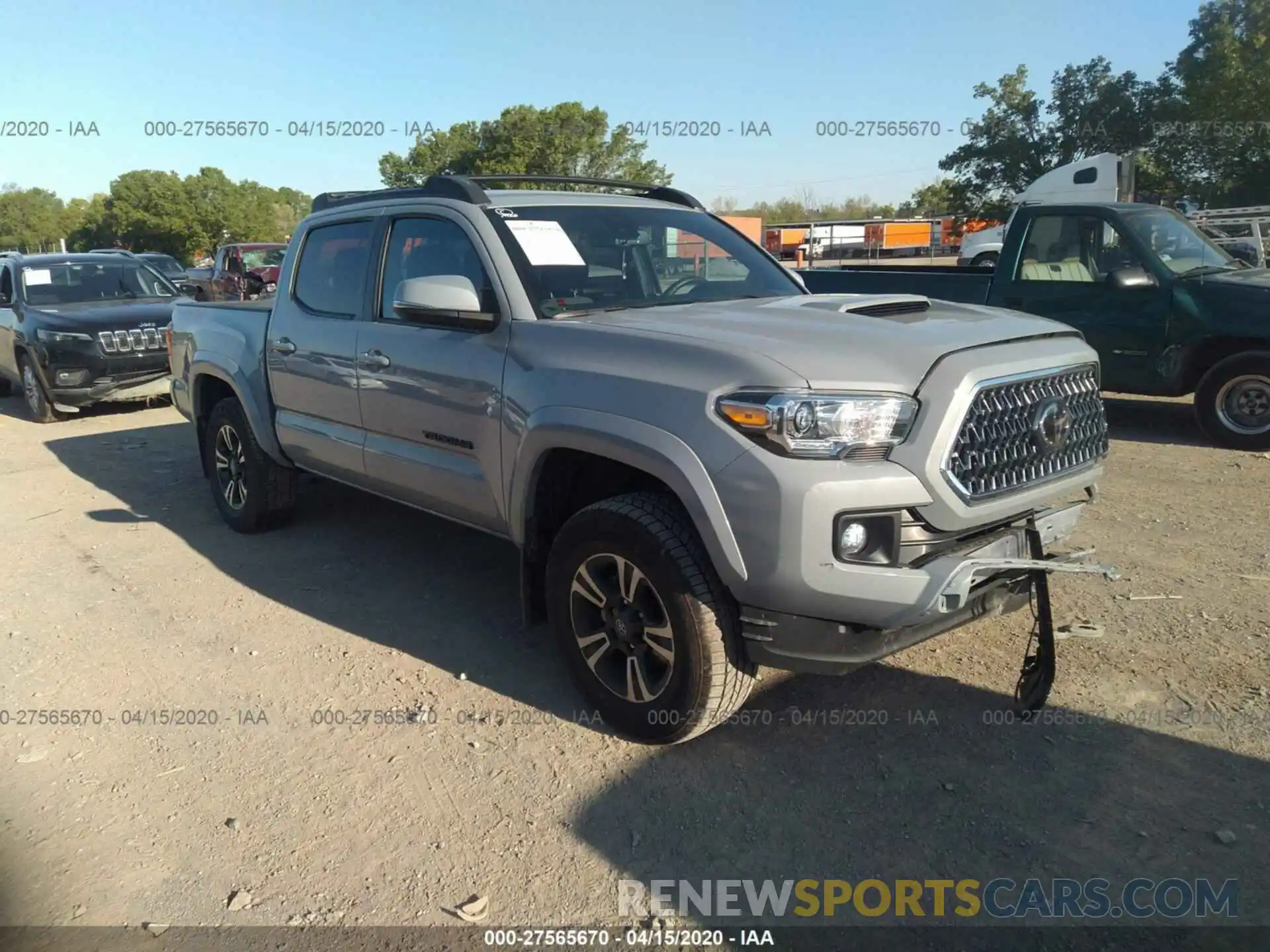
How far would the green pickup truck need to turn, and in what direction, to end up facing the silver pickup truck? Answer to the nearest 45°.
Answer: approximately 90° to its right

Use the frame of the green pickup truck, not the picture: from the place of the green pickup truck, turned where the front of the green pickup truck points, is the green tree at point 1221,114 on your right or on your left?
on your left

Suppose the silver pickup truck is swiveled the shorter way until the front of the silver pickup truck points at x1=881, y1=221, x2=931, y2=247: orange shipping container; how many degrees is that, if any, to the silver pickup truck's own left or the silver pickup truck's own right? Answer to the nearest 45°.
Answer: approximately 135° to the silver pickup truck's own left

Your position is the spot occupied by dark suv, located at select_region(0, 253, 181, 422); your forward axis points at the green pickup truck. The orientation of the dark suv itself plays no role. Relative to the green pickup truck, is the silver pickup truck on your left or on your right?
right

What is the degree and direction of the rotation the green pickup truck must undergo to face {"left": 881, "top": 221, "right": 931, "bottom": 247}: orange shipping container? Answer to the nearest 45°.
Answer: approximately 90° to its left

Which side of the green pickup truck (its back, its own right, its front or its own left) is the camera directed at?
right

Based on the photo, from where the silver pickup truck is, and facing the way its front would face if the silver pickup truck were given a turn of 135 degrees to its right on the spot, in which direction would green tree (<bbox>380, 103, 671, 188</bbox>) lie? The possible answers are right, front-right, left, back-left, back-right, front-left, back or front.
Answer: right

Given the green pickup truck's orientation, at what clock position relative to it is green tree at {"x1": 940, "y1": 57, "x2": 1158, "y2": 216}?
The green tree is roughly at 9 o'clock from the green pickup truck.

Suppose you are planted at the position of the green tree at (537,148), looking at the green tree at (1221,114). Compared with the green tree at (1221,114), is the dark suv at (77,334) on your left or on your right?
right
